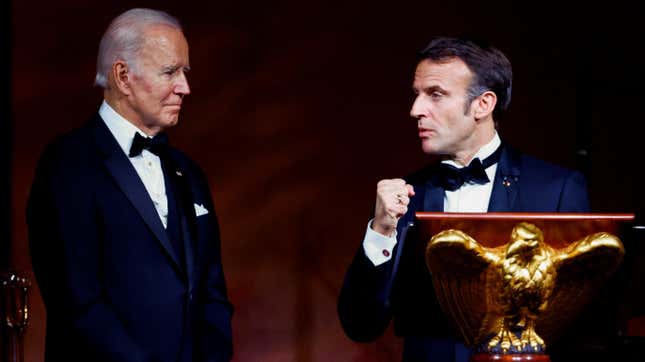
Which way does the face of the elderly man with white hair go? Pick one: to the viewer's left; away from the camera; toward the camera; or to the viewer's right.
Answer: to the viewer's right

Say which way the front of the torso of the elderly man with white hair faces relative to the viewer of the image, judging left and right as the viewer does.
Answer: facing the viewer and to the right of the viewer

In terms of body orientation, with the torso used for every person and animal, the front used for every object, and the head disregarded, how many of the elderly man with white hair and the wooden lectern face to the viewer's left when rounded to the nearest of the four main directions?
0

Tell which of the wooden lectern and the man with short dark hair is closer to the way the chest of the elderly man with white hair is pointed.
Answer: the wooden lectern

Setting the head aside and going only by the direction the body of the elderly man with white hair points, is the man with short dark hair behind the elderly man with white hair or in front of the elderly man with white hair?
in front

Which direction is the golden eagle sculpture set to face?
toward the camera

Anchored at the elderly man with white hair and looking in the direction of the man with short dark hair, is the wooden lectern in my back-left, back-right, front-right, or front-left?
front-right

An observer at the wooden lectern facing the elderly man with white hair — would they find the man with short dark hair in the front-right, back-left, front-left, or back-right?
front-right

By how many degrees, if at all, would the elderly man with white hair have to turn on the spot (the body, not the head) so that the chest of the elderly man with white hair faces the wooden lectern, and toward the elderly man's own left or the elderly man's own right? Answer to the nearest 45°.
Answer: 0° — they already face it
